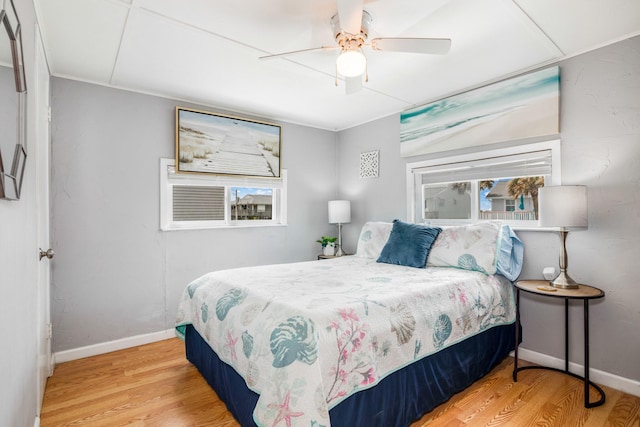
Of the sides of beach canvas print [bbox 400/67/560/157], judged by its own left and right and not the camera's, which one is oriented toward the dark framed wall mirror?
front

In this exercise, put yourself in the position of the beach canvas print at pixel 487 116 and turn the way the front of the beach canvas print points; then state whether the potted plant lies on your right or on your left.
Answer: on your right

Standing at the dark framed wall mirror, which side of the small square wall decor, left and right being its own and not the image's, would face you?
front

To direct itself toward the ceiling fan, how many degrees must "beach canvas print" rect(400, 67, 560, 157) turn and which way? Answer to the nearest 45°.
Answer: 0° — it already faces it

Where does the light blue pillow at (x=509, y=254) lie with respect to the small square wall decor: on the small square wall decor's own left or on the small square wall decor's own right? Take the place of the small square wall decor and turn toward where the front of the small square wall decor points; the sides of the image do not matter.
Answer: on the small square wall decor's own left

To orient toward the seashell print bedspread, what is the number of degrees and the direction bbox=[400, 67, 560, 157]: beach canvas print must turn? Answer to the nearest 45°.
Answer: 0° — it already faces it

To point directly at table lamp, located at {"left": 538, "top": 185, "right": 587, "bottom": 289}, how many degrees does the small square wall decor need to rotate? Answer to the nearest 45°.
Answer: approximately 90° to its left

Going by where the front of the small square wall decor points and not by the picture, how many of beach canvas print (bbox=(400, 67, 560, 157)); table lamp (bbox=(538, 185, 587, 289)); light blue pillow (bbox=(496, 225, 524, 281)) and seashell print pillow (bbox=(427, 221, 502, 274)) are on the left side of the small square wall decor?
4

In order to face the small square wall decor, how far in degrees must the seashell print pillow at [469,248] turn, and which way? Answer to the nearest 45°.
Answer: approximately 90° to its right
